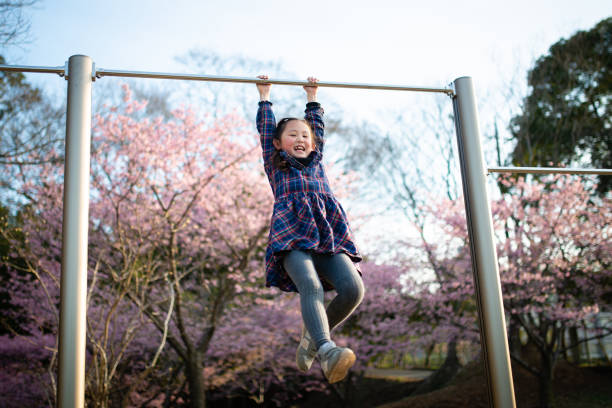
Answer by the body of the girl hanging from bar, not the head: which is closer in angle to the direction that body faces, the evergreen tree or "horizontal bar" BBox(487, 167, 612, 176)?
the horizontal bar

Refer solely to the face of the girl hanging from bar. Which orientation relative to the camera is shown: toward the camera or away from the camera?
toward the camera

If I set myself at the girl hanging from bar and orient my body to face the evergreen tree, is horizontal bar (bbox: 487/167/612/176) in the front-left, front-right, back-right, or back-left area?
front-right

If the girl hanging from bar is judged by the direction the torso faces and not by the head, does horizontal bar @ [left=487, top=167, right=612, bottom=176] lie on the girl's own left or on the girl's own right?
on the girl's own left

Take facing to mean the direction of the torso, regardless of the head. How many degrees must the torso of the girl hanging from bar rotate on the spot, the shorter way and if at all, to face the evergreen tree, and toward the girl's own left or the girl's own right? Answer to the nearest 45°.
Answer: approximately 90° to the girl's own left

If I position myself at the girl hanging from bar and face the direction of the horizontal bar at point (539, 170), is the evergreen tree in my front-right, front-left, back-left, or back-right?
front-left

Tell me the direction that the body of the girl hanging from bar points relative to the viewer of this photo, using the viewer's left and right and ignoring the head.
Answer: facing the viewer and to the right of the viewer
